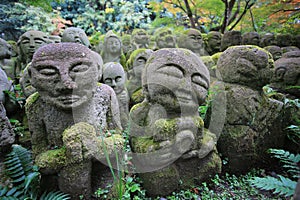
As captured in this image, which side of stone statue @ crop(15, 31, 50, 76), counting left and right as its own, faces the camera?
front

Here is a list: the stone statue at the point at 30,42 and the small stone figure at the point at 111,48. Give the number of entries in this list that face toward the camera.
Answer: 2

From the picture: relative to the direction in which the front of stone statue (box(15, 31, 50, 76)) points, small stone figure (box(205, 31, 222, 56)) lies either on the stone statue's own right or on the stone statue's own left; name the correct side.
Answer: on the stone statue's own left

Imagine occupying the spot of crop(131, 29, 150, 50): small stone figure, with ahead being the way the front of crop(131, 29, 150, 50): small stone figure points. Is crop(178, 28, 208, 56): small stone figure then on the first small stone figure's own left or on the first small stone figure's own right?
on the first small stone figure's own left

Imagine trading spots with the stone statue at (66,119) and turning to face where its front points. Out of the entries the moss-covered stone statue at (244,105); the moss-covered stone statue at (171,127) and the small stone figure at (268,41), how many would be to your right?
0

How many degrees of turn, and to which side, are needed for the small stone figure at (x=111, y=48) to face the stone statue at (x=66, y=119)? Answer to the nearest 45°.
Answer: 0° — it already faces it

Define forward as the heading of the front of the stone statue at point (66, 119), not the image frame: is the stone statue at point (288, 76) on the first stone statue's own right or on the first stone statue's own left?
on the first stone statue's own left

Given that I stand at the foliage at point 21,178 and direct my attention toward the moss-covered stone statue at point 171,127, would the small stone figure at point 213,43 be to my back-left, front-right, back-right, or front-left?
front-left

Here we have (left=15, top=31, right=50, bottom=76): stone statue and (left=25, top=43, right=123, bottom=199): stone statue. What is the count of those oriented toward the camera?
2

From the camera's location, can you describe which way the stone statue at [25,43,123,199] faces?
facing the viewer

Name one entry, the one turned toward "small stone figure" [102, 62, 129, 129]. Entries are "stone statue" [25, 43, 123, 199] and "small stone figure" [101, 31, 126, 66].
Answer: "small stone figure" [101, 31, 126, 66]

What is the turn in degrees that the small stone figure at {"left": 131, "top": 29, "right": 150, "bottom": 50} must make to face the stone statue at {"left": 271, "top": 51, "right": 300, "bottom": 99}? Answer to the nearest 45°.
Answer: approximately 45° to its left

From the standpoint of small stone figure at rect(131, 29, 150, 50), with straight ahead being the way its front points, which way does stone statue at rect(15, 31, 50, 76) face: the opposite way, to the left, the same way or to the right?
the same way

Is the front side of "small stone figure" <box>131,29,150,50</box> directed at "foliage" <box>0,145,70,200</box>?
yes

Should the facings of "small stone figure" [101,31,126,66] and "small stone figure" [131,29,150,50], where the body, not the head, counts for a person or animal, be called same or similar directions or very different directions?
same or similar directions

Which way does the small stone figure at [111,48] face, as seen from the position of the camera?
facing the viewer

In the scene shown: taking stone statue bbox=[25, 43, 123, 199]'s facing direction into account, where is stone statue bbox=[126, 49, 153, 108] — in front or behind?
behind
